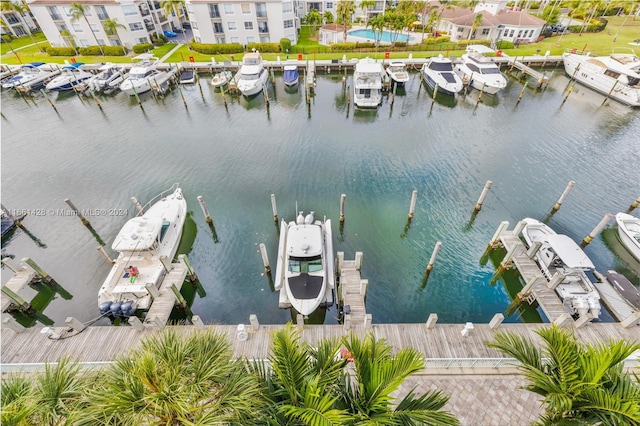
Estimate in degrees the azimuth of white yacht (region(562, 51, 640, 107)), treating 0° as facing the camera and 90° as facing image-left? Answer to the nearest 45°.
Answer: approximately 135°

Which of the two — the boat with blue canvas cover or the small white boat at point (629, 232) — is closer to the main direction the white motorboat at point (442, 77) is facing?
the small white boat

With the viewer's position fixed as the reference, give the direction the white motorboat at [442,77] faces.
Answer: facing the viewer and to the right of the viewer

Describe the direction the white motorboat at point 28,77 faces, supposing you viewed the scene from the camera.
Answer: facing the viewer and to the left of the viewer

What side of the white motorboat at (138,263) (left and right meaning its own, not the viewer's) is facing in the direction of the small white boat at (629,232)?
right

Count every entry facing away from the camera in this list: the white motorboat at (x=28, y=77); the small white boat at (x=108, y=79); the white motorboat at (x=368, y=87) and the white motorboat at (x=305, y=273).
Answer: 1

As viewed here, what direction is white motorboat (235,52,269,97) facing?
toward the camera

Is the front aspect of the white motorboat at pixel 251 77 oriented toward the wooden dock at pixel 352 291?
yes

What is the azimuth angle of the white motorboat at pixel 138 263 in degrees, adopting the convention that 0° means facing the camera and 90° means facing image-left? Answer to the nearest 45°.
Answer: approximately 225°

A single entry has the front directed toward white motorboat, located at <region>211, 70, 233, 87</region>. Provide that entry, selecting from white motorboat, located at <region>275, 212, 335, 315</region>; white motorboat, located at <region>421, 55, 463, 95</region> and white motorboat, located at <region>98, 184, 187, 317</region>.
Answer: white motorboat, located at <region>98, 184, 187, 317</region>

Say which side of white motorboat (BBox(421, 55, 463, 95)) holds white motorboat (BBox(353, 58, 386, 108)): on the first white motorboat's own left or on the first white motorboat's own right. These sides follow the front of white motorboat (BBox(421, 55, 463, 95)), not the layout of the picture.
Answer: on the first white motorboat's own right

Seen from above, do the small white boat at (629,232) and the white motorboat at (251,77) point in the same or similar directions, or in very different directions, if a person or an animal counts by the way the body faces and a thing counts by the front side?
very different directions

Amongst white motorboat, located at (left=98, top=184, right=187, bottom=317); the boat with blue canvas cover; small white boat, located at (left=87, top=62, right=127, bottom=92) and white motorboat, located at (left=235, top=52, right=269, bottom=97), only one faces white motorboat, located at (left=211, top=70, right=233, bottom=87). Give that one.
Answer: white motorboat, located at (left=98, top=184, right=187, bottom=317)

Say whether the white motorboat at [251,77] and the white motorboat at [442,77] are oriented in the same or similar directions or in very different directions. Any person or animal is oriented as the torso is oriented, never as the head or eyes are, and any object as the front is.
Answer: same or similar directions
